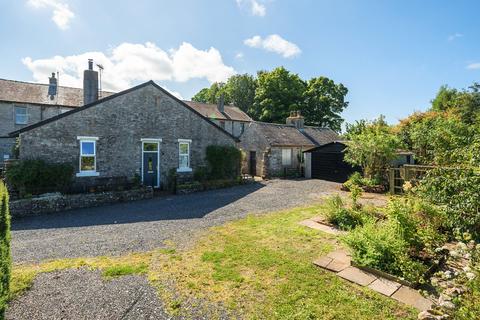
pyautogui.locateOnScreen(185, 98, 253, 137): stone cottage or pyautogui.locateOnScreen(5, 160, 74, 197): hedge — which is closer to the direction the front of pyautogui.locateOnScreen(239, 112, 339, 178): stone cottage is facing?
the hedge

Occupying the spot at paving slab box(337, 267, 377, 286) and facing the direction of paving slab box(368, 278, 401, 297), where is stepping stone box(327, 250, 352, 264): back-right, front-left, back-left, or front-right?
back-left

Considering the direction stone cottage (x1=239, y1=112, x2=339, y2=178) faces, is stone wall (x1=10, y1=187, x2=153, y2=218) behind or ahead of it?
ahead

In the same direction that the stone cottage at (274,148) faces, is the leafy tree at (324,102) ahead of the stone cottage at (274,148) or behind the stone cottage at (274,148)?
behind

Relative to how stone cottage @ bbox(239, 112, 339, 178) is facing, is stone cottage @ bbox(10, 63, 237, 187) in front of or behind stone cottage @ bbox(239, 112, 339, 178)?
in front

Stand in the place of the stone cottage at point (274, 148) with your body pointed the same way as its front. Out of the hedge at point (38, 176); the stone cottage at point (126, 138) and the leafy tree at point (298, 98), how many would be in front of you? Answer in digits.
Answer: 2

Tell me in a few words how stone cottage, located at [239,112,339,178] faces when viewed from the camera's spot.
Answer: facing the viewer and to the left of the viewer

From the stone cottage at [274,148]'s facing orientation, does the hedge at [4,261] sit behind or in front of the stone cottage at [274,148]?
in front

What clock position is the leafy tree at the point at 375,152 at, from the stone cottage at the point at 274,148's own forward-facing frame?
The leafy tree is roughly at 9 o'clock from the stone cottage.

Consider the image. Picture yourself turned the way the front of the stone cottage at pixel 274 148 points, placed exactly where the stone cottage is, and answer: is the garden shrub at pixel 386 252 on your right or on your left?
on your left

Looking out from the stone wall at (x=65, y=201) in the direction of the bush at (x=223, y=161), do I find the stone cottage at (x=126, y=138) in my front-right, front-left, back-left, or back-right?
front-left

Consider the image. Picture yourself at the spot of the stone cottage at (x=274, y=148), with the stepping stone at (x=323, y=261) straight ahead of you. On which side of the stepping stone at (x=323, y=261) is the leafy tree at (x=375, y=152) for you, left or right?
left
